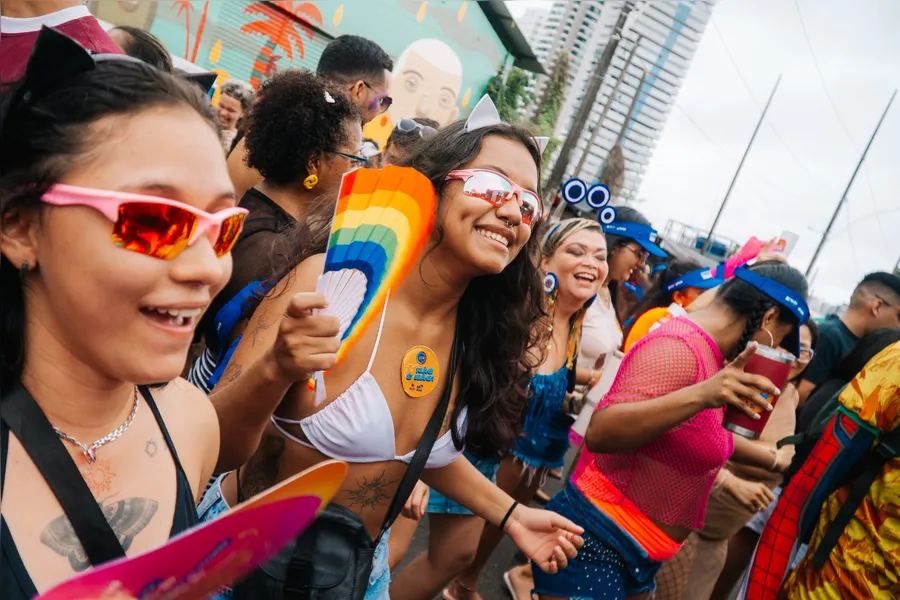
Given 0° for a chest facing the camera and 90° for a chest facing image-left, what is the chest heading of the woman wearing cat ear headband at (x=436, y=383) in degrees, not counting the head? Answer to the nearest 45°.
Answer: approximately 315°

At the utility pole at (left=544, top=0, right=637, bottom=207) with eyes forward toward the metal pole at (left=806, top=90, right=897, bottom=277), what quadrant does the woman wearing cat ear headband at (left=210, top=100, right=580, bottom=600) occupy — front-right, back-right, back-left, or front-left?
back-right

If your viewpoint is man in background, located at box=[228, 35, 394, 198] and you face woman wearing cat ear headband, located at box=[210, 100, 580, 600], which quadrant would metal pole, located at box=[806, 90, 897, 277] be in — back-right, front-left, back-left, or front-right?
back-left

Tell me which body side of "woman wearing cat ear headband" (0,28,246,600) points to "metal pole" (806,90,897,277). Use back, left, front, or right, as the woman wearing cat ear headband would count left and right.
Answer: left

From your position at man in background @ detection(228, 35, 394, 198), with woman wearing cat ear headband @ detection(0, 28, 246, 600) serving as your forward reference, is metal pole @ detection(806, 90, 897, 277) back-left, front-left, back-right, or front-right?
back-left

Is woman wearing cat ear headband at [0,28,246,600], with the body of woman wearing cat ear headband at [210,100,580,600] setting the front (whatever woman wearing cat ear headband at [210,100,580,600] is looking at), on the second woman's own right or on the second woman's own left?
on the second woman's own right

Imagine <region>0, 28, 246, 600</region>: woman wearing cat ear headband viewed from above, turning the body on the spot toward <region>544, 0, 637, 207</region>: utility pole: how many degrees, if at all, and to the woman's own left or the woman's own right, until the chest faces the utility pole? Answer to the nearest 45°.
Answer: approximately 90° to the woman's own left
